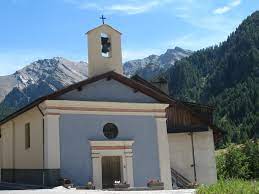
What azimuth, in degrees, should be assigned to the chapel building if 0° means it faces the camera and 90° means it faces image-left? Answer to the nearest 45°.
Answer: approximately 0°
